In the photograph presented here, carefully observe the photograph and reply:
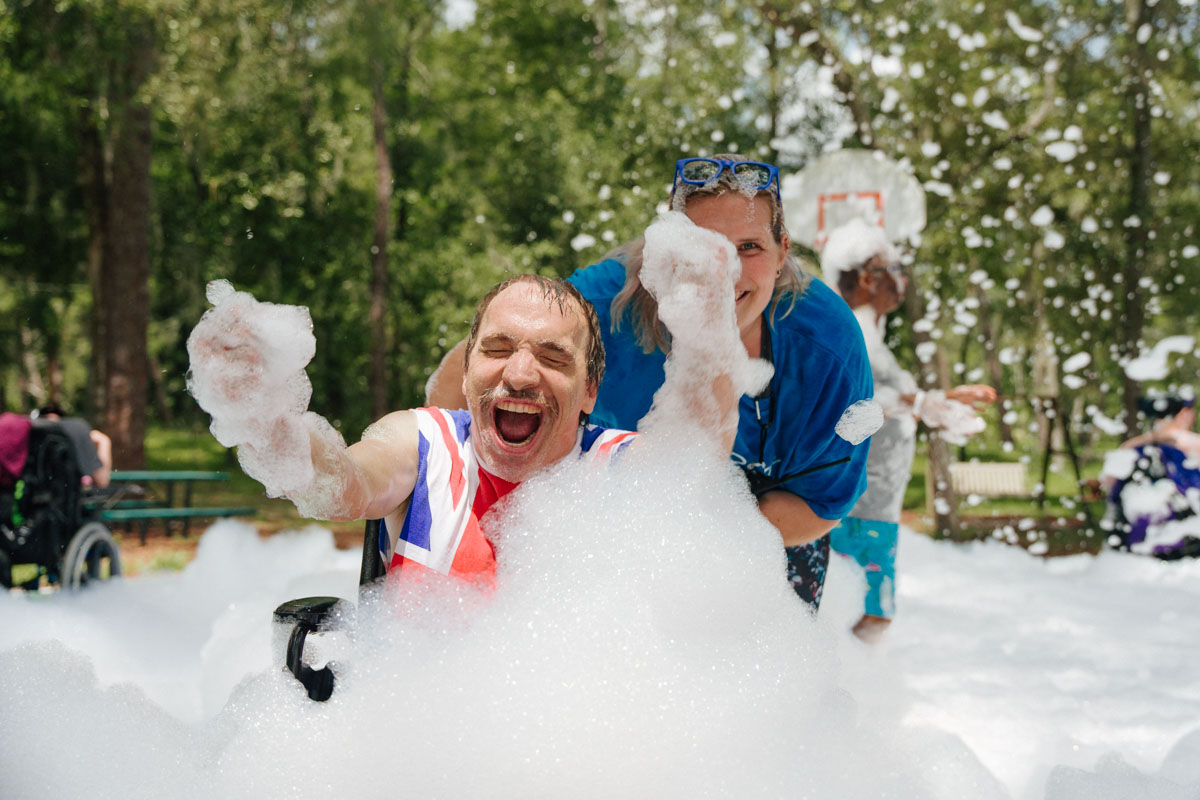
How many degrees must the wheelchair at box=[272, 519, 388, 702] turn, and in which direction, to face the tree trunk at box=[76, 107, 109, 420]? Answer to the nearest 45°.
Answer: approximately 135° to its right

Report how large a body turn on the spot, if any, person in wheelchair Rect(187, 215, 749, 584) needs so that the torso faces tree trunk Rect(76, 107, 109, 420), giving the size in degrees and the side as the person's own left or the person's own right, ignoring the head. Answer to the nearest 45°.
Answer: approximately 180°

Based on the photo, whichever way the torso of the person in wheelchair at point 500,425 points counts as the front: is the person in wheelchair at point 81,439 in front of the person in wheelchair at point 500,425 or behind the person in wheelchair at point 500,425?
behind

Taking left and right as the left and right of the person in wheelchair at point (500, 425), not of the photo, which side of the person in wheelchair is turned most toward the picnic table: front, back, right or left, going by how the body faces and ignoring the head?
back

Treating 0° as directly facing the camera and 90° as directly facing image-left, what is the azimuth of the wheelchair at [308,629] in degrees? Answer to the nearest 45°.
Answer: approximately 45°

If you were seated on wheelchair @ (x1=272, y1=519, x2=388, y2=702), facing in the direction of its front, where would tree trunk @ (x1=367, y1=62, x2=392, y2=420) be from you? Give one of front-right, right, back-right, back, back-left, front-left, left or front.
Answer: back-right

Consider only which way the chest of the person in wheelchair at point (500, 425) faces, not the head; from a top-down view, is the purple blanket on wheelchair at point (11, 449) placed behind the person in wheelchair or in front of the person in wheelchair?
behind

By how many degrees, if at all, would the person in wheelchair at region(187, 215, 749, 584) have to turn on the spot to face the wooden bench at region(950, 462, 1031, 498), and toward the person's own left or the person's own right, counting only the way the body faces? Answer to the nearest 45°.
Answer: approximately 135° to the person's own left

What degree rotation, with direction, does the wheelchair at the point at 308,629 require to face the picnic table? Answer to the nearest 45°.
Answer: approximately 135° to its right

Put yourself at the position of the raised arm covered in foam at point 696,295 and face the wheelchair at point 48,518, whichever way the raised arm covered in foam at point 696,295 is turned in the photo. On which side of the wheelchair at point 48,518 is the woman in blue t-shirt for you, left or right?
right

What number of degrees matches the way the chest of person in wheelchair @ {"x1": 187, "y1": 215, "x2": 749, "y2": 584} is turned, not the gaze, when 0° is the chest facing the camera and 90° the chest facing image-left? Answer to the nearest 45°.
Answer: approximately 0°

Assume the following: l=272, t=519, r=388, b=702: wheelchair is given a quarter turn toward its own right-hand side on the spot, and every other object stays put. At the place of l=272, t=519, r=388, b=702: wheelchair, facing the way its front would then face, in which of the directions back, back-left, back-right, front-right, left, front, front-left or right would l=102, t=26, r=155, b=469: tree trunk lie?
front-right

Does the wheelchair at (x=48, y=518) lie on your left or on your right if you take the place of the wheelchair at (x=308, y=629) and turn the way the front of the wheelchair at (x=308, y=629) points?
on your right

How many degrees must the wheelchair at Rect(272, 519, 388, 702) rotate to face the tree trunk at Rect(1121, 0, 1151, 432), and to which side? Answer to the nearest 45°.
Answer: approximately 180°

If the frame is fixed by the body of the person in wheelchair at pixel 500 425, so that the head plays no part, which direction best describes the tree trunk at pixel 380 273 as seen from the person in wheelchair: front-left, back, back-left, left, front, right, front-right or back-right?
back
